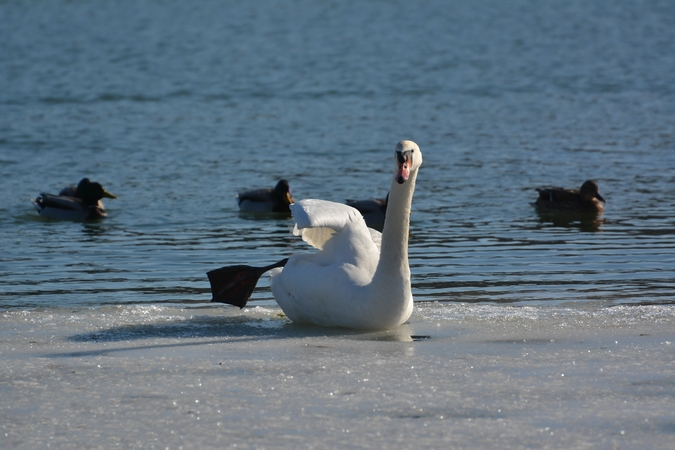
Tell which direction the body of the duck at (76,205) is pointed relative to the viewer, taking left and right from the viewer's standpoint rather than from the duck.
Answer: facing to the right of the viewer

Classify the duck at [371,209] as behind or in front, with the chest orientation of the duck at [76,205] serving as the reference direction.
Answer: in front

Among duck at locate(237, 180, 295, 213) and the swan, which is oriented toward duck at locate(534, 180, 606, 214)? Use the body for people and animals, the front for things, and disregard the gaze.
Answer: duck at locate(237, 180, 295, 213)

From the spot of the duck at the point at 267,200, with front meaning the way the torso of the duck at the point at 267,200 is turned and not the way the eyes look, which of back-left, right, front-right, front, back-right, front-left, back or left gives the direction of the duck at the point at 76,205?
back

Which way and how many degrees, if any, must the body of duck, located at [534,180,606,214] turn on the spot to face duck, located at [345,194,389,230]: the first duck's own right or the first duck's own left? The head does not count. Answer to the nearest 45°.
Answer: approximately 180°

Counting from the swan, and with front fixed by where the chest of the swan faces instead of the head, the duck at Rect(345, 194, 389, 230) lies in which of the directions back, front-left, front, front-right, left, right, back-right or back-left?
back-left

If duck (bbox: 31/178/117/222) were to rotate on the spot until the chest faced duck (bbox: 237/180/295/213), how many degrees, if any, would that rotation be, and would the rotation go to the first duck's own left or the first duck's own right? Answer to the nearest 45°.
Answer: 0° — it already faces it

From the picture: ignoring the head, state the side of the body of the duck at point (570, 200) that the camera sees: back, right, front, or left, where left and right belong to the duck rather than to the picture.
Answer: right

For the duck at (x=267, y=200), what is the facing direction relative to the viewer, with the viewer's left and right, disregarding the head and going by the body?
facing to the right of the viewer

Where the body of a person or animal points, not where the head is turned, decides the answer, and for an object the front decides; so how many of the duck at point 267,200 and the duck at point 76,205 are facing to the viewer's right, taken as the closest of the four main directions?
2

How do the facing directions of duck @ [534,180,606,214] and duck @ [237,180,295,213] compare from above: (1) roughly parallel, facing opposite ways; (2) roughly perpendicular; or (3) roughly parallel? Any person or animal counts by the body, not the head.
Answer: roughly parallel

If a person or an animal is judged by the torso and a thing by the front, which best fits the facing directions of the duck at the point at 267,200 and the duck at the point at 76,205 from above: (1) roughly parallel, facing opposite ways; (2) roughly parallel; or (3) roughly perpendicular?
roughly parallel

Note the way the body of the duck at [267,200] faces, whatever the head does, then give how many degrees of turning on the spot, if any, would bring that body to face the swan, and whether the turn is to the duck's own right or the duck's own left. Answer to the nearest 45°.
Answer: approximately 90° to the duck's own right

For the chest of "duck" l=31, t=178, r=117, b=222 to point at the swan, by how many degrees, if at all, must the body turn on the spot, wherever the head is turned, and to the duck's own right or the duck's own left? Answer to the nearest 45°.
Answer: approximately 90° to the duck's own right

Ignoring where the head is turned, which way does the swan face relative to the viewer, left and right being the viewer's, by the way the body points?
facing the viewer and to the right of the viewer
